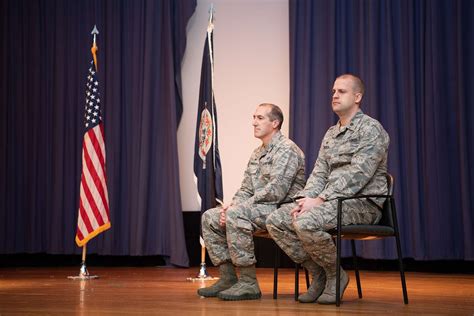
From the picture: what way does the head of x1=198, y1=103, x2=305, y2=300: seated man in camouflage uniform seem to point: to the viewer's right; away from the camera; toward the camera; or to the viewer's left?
to the viewer's left

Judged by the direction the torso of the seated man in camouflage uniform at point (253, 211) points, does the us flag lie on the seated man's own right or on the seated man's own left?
on the seated man's own right

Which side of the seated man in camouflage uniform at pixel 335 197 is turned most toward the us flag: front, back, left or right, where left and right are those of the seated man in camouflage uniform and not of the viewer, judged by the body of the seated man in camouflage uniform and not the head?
right

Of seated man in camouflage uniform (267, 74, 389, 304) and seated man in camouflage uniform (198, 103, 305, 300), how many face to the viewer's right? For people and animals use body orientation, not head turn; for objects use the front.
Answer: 0

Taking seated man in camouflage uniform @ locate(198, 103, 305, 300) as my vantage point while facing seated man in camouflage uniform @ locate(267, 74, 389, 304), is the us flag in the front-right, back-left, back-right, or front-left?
back-left

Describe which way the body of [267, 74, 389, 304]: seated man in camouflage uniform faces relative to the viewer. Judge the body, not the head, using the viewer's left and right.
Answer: facing the viewer and to the left of the viewer

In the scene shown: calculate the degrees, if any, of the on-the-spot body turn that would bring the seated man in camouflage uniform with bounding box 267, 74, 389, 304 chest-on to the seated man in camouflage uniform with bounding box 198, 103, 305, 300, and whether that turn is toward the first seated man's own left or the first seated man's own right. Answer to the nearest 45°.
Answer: approximately 90° to the first seated man's own right

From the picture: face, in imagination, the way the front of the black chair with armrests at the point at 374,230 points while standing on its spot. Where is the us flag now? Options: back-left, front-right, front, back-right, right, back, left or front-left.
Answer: front-right

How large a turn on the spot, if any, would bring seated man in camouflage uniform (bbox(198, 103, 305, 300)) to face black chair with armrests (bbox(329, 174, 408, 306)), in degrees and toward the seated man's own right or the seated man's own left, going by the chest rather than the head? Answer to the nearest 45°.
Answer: approximately 90° to the seated man's own left

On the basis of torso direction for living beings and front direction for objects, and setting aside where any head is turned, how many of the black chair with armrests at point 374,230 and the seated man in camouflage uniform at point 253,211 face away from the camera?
0
